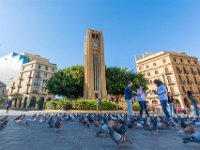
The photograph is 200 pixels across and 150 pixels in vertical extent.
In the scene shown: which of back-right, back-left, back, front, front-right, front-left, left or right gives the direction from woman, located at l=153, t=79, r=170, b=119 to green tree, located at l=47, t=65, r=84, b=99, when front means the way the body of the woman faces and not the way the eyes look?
front-right

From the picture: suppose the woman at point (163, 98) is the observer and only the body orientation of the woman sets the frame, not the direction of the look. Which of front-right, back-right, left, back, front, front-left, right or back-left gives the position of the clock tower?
front-right

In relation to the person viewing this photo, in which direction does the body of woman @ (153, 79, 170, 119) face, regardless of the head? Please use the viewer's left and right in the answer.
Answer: facing to the left of the viewer
